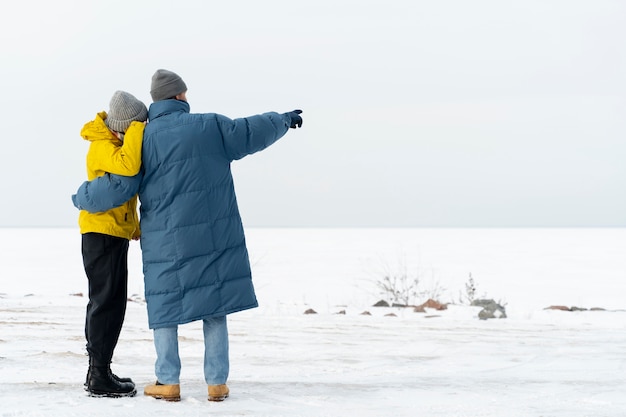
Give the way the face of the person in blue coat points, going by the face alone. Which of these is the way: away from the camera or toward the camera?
away from the camera

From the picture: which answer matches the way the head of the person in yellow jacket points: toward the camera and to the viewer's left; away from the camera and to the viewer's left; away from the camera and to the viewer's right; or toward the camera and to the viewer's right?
away from the camera and to the viewer's right

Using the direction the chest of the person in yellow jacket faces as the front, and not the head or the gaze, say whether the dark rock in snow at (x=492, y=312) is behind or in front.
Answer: in front
